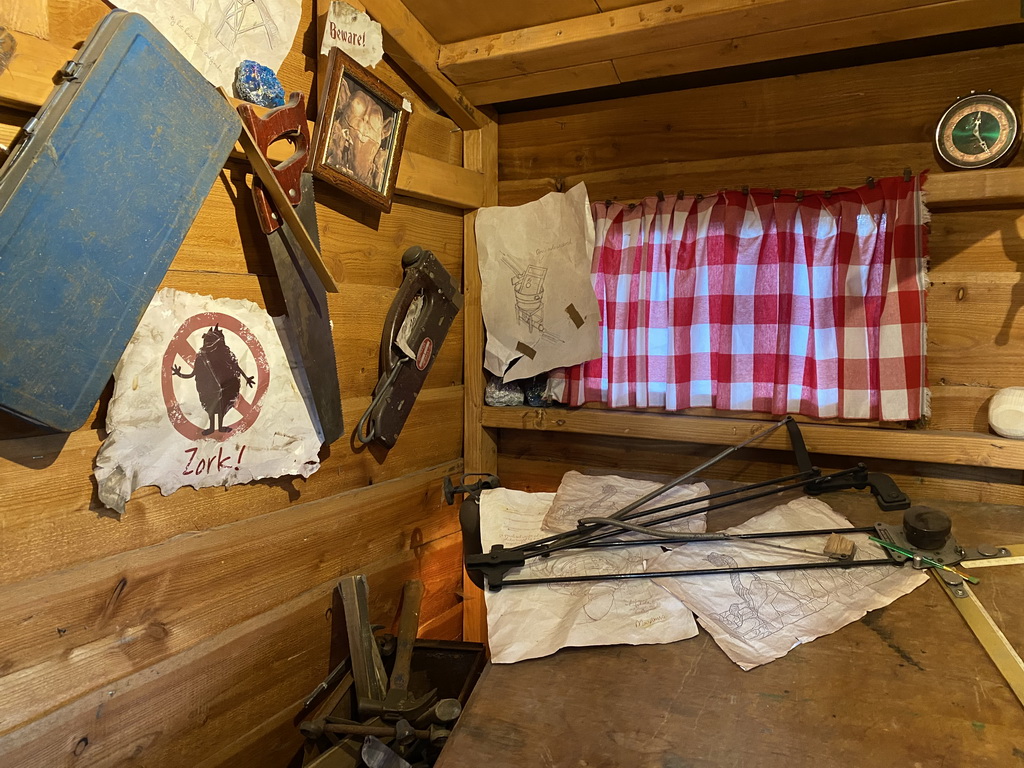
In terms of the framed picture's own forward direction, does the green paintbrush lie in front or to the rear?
in front

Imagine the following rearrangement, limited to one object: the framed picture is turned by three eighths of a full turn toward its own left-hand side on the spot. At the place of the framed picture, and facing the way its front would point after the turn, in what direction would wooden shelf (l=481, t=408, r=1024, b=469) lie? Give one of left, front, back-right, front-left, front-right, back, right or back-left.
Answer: right

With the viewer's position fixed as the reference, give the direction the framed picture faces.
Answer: facing the viewer and to the right of the viewer

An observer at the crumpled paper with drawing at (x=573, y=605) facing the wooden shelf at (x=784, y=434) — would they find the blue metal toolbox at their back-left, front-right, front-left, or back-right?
back-left

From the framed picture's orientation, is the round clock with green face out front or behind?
out front

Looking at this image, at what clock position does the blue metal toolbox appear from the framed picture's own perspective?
The blue metal toolbox is roughly at 3 o'clock from the framed picture.

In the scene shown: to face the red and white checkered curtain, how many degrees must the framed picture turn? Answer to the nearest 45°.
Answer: approximately 45° to its left
